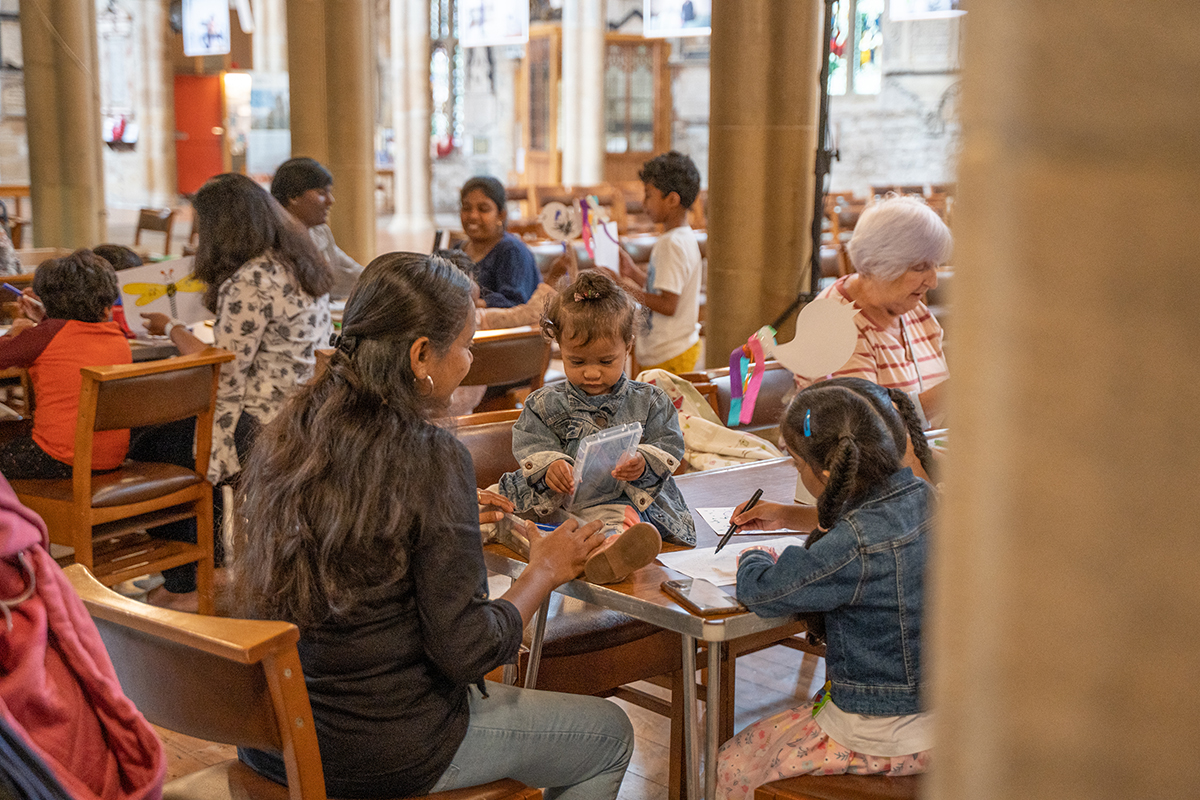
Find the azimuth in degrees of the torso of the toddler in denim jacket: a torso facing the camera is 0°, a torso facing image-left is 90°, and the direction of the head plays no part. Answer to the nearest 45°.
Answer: approximately 0°

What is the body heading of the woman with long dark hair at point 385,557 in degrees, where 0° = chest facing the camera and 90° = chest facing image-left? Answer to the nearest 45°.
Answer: approximately 225°

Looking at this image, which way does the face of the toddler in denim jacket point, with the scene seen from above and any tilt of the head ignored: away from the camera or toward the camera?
toward the camera

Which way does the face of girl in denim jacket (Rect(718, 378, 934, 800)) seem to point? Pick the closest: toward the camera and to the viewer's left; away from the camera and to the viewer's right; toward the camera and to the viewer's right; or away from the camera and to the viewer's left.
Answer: away from the camera and to the viewer's left

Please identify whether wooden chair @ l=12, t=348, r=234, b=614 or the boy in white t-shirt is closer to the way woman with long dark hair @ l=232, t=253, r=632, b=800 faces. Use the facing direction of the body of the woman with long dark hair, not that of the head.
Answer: the boy in white t-shirt

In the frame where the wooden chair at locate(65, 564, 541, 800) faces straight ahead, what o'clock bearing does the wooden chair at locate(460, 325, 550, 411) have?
the wooden chair at locate(460, 325, 550, 411) is roughly at 11 o'clock from the wooden chair at locate(65, 564, 541, 800).

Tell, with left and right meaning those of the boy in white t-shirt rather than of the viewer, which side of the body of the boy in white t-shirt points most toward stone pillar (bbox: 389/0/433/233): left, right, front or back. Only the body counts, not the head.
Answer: right

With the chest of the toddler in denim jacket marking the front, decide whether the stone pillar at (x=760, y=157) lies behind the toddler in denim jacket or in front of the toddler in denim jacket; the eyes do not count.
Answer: behind

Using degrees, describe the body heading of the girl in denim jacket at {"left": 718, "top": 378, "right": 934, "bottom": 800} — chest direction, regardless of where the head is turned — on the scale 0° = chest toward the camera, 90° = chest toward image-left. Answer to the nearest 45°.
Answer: approximately 135°

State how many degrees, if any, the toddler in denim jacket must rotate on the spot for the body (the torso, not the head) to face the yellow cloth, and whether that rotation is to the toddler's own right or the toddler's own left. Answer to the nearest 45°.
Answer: approximately 180°

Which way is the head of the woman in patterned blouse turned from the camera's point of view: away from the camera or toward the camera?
away from the camera

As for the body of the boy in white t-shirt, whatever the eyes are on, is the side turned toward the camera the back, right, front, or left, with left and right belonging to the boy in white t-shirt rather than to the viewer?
left

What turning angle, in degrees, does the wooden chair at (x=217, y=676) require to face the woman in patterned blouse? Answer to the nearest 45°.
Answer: approximately 45° to its left
